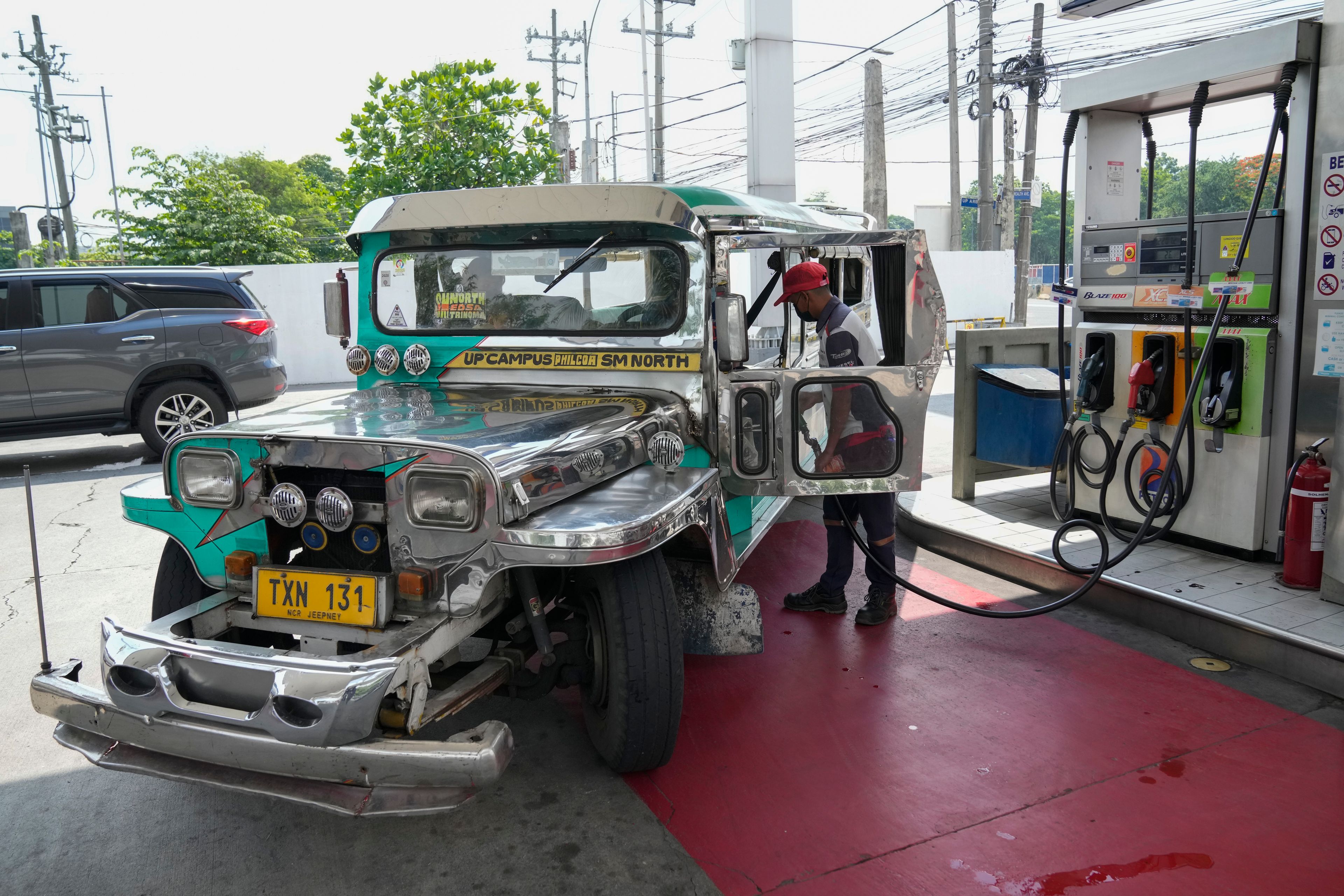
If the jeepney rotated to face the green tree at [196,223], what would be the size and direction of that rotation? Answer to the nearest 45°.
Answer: approximately 135° to its right

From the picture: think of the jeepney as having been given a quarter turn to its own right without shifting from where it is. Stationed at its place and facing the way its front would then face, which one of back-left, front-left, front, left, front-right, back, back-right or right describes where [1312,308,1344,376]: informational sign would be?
back-right

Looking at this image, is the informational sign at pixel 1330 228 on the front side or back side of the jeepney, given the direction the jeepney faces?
on the back side

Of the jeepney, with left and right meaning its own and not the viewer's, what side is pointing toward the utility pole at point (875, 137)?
back

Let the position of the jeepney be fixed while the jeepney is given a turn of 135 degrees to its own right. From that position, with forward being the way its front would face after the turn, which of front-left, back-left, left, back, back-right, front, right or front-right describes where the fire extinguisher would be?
right

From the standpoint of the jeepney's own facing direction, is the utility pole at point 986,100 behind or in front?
behind

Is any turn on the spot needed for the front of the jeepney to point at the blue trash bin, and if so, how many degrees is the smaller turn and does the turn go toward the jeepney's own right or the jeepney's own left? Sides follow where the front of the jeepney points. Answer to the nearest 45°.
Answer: approximately 180°

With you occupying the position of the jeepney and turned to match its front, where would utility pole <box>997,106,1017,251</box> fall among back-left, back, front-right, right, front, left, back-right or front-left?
back

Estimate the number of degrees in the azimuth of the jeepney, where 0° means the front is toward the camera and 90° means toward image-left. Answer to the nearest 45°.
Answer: approximately 45°

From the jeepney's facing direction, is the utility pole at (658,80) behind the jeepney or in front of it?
behind

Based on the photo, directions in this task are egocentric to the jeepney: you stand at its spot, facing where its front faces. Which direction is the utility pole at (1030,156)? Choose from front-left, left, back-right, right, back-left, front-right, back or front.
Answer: back

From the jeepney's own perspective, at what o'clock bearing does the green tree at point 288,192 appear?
The green tree is roughly at 4 o'clock from the jeepney.
